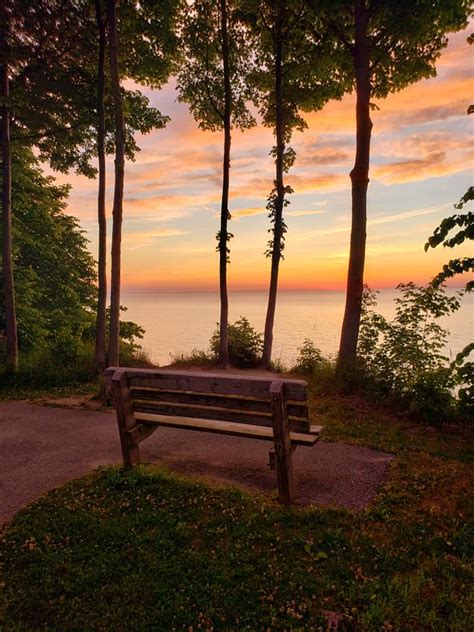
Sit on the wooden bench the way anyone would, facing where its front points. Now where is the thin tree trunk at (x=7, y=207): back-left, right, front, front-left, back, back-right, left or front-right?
left

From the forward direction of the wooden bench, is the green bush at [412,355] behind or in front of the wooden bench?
in front

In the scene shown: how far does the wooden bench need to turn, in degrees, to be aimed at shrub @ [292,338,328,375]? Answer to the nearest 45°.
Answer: approximately 45° to its left

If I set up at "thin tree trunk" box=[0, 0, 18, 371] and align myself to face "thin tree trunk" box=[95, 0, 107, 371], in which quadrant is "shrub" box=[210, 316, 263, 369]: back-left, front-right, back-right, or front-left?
front-left

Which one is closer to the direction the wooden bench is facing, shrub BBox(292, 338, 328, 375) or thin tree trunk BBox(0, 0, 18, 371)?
the shrub

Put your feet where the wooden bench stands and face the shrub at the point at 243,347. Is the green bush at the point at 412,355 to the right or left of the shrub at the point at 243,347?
right

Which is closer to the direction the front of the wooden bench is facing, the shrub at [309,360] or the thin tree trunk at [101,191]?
the shrub

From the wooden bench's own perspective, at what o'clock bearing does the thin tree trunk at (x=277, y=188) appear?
The thin tree trunk is roughly at 11 o'clock from the wooden bench.

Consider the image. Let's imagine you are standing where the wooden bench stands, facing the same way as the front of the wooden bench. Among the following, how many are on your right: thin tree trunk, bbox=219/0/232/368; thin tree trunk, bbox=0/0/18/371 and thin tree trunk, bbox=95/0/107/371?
0

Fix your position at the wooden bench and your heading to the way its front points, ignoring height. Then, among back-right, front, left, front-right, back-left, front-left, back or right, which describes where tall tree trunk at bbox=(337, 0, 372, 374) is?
front

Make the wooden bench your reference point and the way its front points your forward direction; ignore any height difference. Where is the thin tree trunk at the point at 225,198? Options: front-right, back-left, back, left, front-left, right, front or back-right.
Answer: front-left

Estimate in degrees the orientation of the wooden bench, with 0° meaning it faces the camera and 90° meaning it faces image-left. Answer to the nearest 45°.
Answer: approximately 225°

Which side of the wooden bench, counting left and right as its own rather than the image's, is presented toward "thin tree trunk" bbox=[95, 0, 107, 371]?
left
